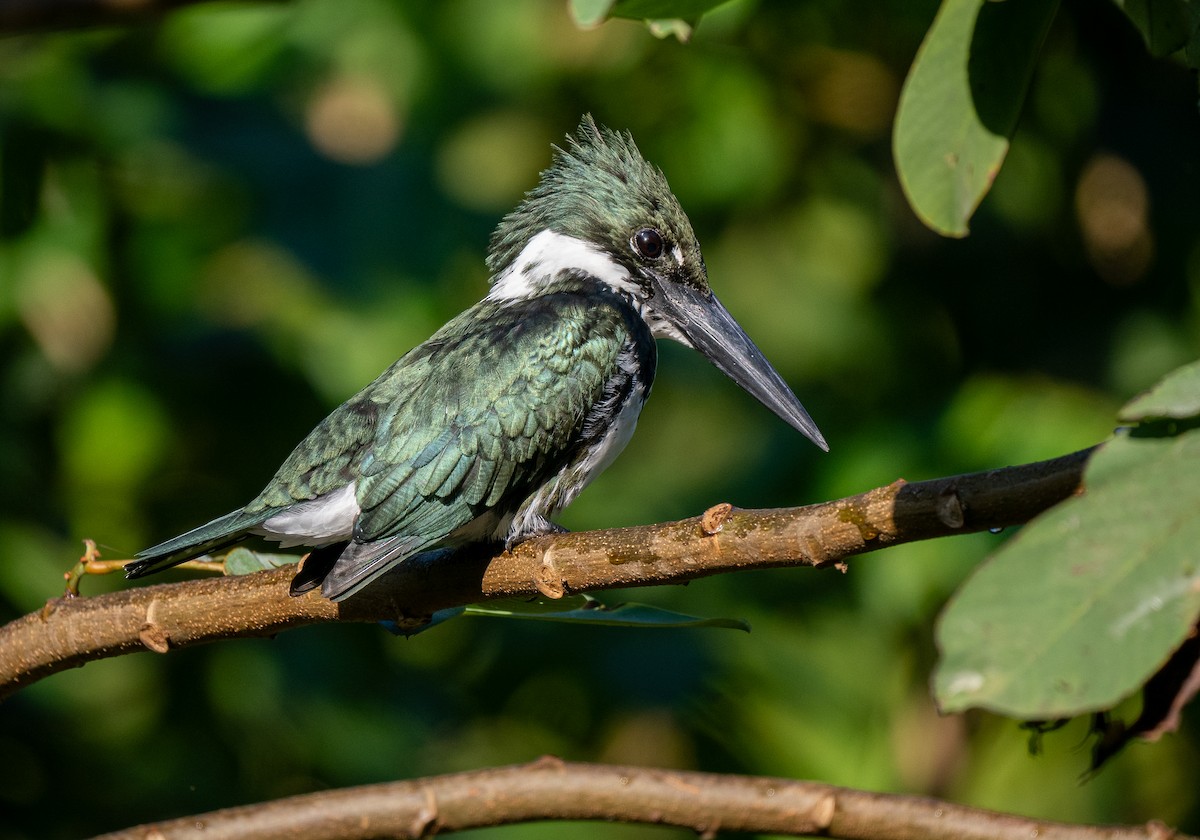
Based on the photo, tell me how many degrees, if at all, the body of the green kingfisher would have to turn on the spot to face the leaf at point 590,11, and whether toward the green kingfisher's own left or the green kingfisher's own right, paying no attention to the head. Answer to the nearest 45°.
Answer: approximately 90° to the green kingfisher's own right

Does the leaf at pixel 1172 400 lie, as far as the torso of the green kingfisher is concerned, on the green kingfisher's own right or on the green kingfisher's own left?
on the green kingfisher's own right

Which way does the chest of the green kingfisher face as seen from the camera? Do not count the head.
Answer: to the viewer's right
